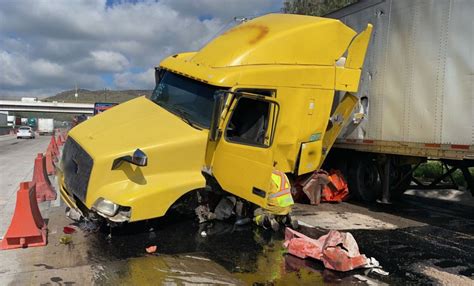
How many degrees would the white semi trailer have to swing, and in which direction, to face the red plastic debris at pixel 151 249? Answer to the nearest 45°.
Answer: approximately 90° to its left

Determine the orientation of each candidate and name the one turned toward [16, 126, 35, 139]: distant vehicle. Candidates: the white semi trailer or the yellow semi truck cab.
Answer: the white semi trailer

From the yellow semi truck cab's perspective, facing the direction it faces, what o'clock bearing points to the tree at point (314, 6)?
The tree is roughly at 5 o'clock from the yellow semi truck cab.

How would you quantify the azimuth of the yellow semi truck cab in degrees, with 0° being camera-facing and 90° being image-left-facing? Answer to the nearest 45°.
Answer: approximately 45°

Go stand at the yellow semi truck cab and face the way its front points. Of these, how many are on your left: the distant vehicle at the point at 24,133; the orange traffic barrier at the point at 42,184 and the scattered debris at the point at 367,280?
1

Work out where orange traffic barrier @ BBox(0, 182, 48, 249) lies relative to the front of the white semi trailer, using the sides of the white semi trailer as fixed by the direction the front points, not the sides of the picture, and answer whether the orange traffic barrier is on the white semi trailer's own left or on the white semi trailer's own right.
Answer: on the white semi trailer's own left

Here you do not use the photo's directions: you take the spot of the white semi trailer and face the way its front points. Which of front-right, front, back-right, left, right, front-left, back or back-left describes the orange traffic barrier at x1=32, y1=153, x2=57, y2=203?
front-left

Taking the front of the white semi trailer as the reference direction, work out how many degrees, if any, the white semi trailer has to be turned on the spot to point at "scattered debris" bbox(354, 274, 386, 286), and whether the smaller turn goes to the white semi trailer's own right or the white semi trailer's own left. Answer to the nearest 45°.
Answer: approximately 135° to the white semi trailer's own left

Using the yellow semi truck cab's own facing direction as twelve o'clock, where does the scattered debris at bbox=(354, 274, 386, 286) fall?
The scattered debris is roughly at 9 o'clock from the yellow semi truck cab.

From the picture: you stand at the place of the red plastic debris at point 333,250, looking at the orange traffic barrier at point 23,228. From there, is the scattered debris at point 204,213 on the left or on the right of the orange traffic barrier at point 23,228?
right

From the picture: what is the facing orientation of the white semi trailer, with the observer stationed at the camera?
facing away from the viewer and to the left of the viewer

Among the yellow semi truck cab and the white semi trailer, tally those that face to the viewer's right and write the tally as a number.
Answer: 0

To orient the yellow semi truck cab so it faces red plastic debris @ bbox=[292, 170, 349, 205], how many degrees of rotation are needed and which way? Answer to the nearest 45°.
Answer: approximately 180°
